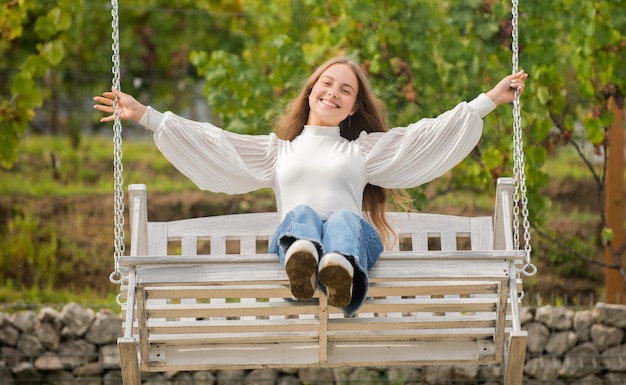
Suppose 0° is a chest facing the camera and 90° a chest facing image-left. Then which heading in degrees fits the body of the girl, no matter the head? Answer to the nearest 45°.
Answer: approximately 0°

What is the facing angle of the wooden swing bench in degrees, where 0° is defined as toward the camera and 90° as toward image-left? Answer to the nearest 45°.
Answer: approximately 0°

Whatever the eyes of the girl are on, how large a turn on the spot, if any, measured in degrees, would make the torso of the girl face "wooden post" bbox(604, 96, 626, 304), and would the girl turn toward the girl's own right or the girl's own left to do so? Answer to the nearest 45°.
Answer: approximately 135° to the girl's own left

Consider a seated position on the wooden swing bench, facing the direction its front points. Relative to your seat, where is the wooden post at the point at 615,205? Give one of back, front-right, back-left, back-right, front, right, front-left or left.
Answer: back-left
